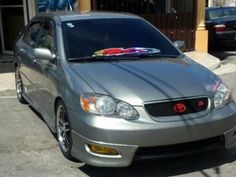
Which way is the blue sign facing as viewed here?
toward the camera

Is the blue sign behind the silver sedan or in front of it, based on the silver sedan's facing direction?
behind

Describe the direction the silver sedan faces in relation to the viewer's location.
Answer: facing the viewer and to the right of the viewer

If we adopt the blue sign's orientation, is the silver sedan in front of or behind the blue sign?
in front

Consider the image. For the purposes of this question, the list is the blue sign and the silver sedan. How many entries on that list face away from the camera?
0
